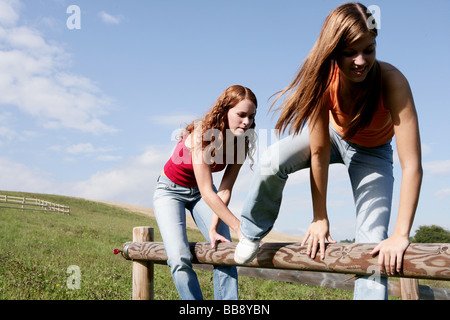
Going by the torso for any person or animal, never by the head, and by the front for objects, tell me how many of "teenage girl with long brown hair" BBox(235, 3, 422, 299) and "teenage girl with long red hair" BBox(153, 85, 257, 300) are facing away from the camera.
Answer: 0

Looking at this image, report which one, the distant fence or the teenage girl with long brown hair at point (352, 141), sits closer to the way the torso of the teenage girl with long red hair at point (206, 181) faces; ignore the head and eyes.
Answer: the teenage girl with long brown hair

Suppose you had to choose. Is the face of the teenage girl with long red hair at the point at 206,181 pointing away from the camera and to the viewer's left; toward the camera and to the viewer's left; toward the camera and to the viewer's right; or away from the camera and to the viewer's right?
toward the camera and to the viewer's right

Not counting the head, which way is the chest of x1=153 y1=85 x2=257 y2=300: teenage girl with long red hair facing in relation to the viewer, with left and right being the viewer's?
facing the viewer and to the right of the viewer

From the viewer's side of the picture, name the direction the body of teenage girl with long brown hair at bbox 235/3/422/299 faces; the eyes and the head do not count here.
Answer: toward the camera

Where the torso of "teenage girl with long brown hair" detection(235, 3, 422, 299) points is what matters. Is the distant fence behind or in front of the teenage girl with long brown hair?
behind

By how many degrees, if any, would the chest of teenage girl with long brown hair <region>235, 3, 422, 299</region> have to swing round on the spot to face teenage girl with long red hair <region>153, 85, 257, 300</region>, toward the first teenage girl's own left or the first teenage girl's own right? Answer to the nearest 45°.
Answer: approximately 135° to the first teenage girl's own right

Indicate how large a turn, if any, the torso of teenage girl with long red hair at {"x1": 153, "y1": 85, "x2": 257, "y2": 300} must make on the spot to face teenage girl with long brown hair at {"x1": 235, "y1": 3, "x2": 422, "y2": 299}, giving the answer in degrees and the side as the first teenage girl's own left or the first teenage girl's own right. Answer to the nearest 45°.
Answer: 0° — they already face them
